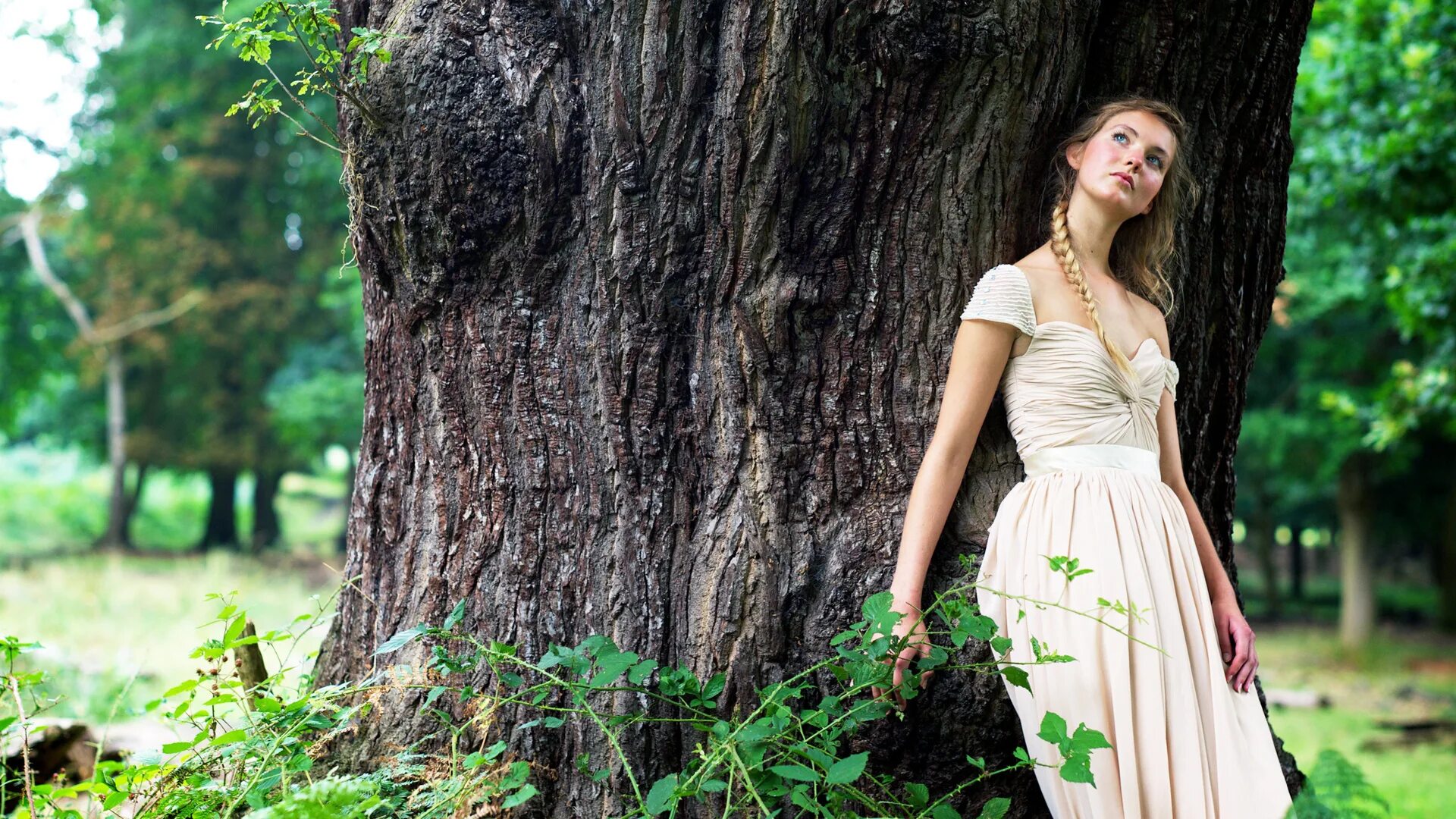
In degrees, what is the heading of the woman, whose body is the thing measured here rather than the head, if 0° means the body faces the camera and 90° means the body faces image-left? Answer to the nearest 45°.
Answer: approximately 315°

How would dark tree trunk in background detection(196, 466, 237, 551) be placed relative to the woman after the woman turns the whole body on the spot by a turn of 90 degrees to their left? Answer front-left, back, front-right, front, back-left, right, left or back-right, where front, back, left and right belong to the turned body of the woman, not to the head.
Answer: left

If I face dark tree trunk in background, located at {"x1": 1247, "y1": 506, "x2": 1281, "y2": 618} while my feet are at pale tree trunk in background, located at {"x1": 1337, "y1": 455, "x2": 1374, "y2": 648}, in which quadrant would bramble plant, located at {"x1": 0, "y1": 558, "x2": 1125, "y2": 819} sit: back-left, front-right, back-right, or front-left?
back-left

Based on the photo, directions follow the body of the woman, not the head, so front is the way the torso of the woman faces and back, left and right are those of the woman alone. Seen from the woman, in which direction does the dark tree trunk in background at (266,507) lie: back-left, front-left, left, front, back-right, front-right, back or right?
back

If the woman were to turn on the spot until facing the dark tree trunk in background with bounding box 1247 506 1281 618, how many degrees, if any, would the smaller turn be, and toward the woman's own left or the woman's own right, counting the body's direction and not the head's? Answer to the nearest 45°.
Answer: approximately 135° to the woman's own left
